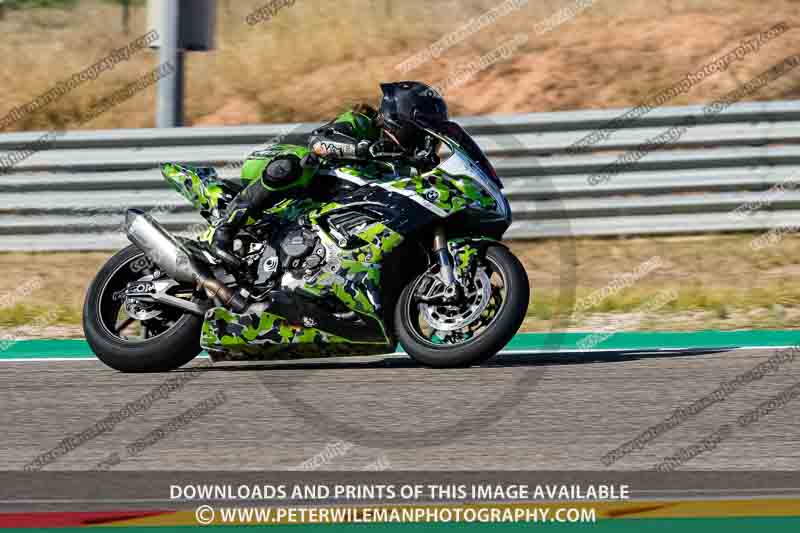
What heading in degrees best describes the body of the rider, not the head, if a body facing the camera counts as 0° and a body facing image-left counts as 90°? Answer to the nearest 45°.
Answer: approximately 270°

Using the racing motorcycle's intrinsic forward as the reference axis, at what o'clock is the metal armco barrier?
The metal armco barrier is roughly at 10 o'clock from the racing motorcycle.

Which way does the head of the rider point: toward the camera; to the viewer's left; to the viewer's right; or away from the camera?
to the viewer's right

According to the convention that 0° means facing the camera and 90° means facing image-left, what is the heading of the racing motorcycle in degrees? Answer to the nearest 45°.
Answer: approximately 270°

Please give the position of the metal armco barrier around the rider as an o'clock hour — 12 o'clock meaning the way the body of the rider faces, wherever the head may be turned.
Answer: The metal armco barrier is roughly at 10 o'clock from the rider.
